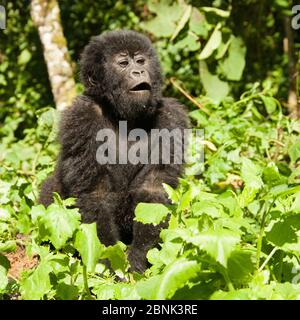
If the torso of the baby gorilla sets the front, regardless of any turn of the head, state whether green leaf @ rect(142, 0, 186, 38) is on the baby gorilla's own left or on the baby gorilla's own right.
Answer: on the baby gorilla's own left

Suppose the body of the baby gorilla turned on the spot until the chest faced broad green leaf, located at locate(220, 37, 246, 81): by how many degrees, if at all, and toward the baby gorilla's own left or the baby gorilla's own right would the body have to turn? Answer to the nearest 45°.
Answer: approximately 90° to the baby gorilla's own left

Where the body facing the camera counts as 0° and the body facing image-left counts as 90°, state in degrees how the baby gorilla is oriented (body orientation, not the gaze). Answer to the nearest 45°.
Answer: approximately 315°

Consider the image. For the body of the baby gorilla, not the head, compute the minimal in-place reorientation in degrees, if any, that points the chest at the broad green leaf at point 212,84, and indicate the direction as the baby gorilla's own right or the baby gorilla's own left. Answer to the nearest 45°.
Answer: approximately 90° to the baby gorilla's own left
